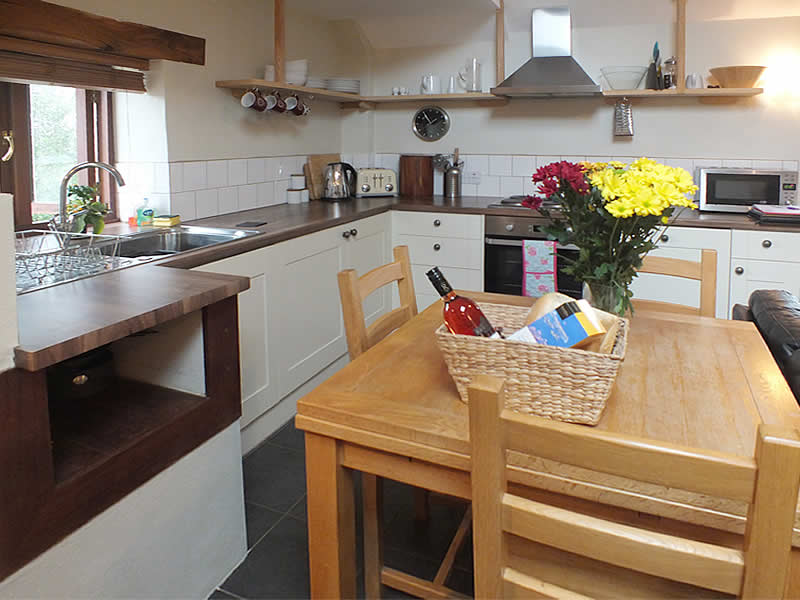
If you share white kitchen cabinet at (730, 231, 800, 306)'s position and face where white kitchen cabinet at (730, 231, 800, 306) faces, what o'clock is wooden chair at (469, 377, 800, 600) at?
The wooden chair is roughly at 12 o'clock from the white kitchen cabinet.

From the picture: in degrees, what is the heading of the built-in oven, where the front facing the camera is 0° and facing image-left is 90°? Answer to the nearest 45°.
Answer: approximately 0°

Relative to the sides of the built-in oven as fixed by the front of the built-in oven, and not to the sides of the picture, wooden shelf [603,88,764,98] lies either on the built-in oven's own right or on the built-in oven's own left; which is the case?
on the built-in oven's own left

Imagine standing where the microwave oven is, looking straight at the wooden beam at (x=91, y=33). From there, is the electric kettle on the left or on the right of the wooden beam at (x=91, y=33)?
right

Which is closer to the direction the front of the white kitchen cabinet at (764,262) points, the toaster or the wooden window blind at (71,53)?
the wooden window blind

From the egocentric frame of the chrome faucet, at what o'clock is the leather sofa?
The leather sofa is roughly at 1 o'clock from the chrome faucet.

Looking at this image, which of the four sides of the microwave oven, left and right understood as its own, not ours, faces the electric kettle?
right

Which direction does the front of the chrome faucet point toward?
to the viewer's right
